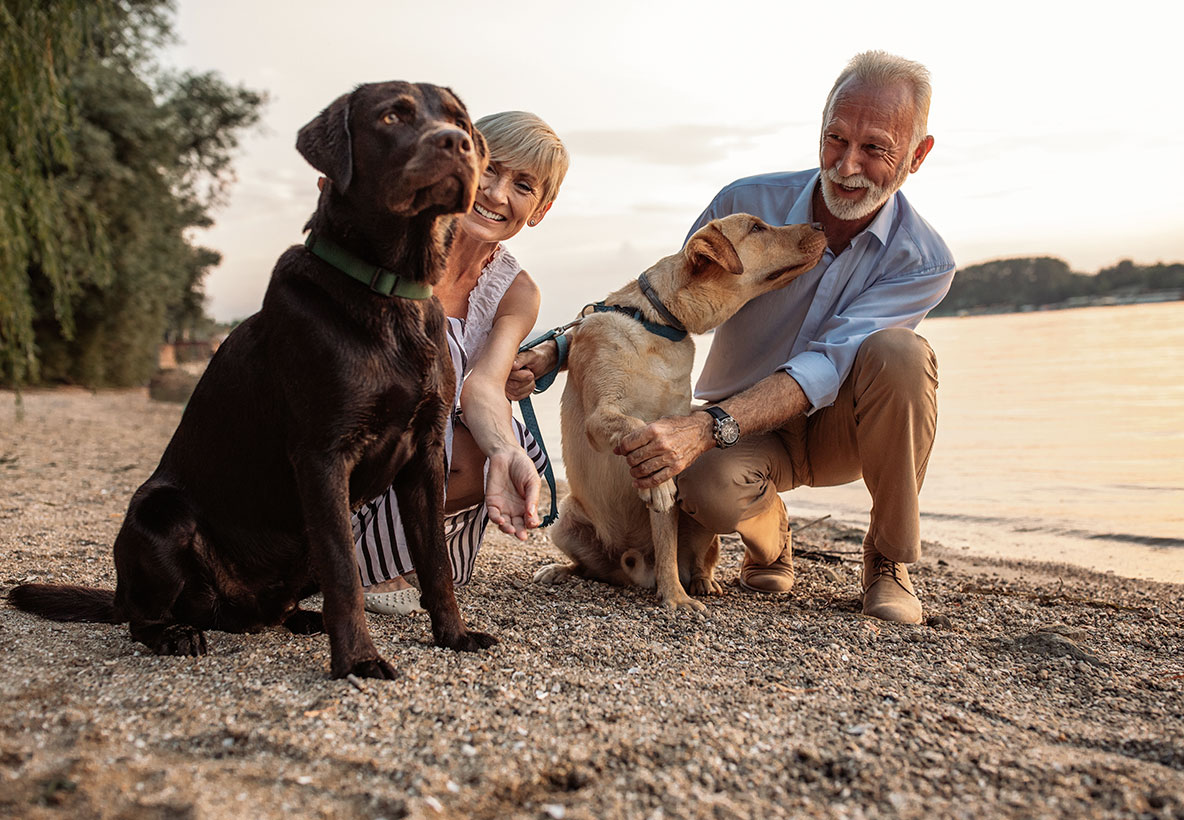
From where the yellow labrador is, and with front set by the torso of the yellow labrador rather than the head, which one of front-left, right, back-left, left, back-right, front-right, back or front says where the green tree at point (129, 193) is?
back

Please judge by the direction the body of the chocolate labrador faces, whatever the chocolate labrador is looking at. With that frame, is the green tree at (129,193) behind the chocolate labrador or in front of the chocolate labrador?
behind

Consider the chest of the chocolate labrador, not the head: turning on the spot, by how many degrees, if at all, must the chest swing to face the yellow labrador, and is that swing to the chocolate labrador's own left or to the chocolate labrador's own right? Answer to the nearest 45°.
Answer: approximately 90° to the chocolate labrador's own left

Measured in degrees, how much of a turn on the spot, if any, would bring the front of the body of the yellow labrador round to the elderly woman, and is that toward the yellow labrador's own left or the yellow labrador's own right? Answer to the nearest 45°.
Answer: approximately 90° to the yellow labrador's own right

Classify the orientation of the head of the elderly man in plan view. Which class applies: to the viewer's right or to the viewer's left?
to the viewer's left

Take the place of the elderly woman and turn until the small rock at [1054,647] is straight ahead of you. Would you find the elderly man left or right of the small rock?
left

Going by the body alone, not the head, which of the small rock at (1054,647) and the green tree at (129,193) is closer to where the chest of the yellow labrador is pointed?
the small rock

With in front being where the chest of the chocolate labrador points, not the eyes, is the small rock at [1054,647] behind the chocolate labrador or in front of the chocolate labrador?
in front
